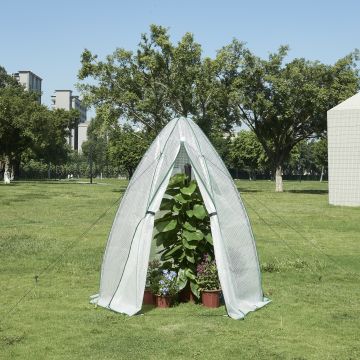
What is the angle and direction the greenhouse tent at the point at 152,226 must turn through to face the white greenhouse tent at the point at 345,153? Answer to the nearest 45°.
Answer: approximately 135° to its left

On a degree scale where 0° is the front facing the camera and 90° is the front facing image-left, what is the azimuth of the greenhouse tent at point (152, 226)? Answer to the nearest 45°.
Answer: approximately 0°

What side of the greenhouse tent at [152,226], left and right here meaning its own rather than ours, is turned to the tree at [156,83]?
back
